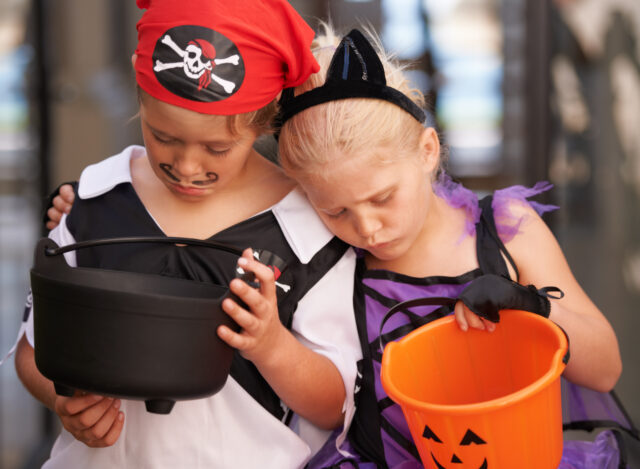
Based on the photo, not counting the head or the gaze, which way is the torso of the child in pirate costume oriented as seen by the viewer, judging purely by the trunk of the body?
toward the camera
